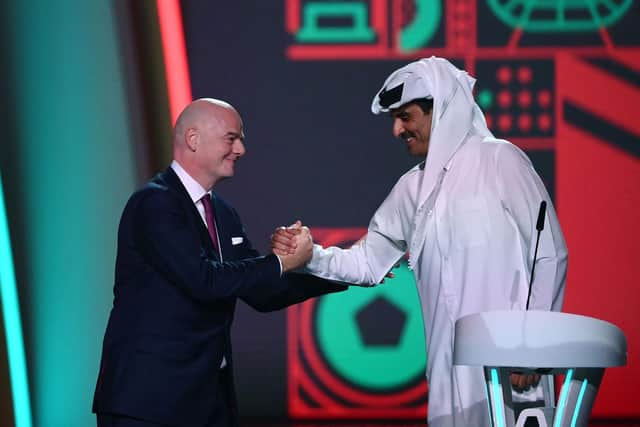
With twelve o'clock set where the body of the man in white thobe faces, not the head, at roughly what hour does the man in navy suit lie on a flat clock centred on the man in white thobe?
The man in navy suit is roughly at 1 o'clock from the man in white thobe.

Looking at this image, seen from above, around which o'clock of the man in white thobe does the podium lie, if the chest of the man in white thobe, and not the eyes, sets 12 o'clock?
The podium is roughly at 10 o'clock from the man in white thobe.

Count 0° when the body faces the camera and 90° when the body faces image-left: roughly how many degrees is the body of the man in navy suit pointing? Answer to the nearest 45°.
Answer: approximately 315°

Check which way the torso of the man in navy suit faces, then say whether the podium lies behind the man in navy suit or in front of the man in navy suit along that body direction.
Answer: in front

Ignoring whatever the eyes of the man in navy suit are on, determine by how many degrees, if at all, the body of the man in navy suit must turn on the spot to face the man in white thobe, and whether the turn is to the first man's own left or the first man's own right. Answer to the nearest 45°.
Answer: approximately 45° to the first man's own left
